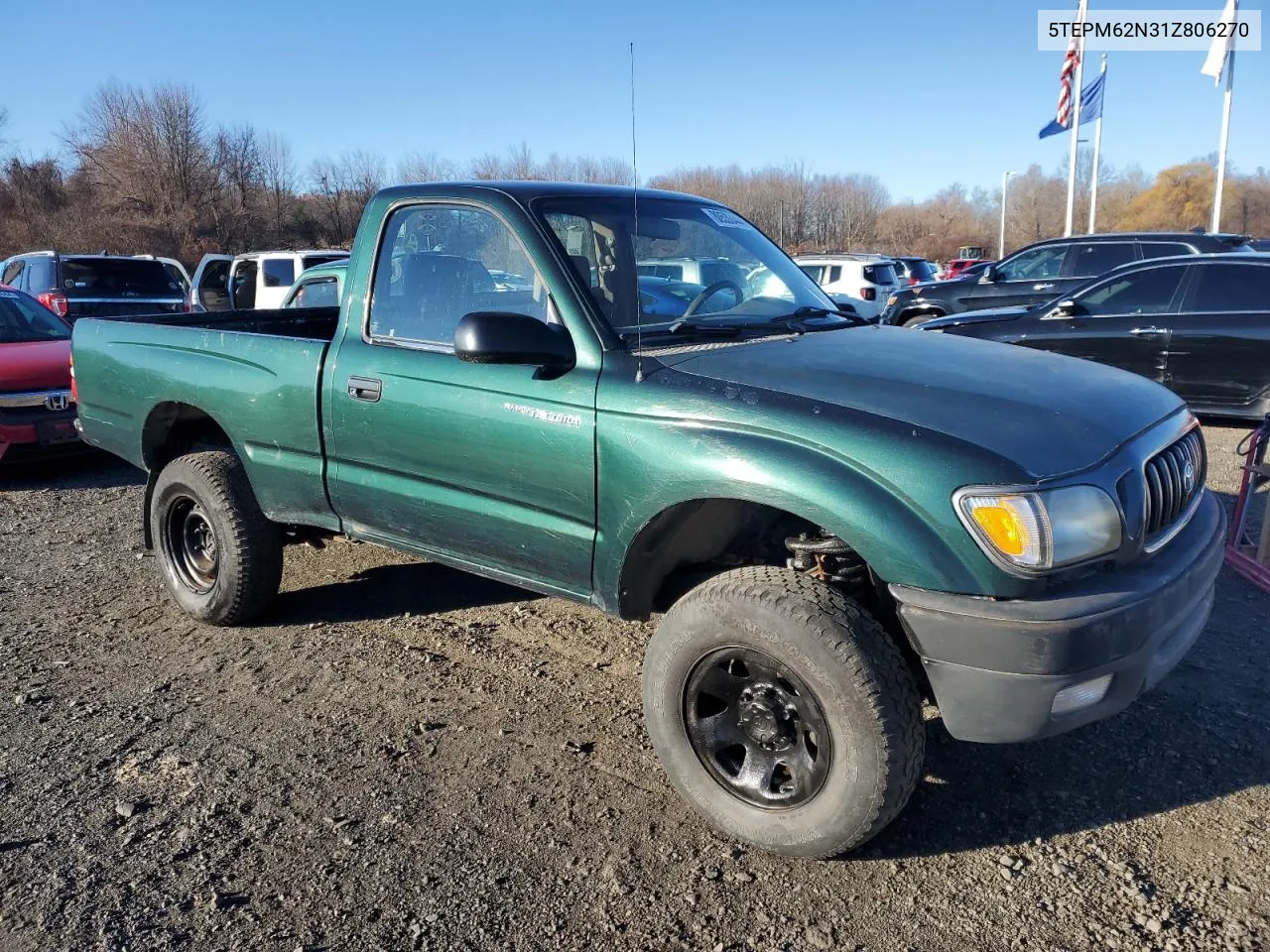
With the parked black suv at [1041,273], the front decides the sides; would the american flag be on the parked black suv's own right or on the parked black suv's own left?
on the parked black suv's own right

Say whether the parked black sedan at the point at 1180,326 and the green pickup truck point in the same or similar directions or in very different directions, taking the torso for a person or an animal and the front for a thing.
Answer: very different directions

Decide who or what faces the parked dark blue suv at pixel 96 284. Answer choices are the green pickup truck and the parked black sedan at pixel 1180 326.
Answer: the parked black sedan at pixel 1180 326

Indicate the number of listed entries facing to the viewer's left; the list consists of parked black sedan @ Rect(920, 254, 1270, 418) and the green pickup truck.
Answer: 1

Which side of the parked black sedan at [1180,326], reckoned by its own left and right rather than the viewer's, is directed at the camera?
left

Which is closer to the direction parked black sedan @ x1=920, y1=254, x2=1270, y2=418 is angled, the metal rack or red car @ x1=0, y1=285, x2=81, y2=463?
the red car

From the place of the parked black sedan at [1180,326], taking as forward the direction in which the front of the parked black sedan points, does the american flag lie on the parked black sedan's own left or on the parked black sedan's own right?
on the parked black sedan's own right

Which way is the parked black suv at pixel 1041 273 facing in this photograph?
to the viewer's left

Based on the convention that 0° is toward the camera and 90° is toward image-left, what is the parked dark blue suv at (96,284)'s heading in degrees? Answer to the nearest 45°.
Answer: approximately 135°

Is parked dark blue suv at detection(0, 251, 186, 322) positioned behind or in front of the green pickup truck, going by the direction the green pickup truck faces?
behind

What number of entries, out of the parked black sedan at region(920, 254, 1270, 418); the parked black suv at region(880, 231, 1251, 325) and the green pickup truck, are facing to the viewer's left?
2

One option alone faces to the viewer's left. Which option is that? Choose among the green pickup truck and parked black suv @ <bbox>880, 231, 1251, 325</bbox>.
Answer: the parked black suv

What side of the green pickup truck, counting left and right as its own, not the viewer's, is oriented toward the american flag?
left

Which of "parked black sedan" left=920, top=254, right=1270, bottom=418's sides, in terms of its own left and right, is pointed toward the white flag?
right
